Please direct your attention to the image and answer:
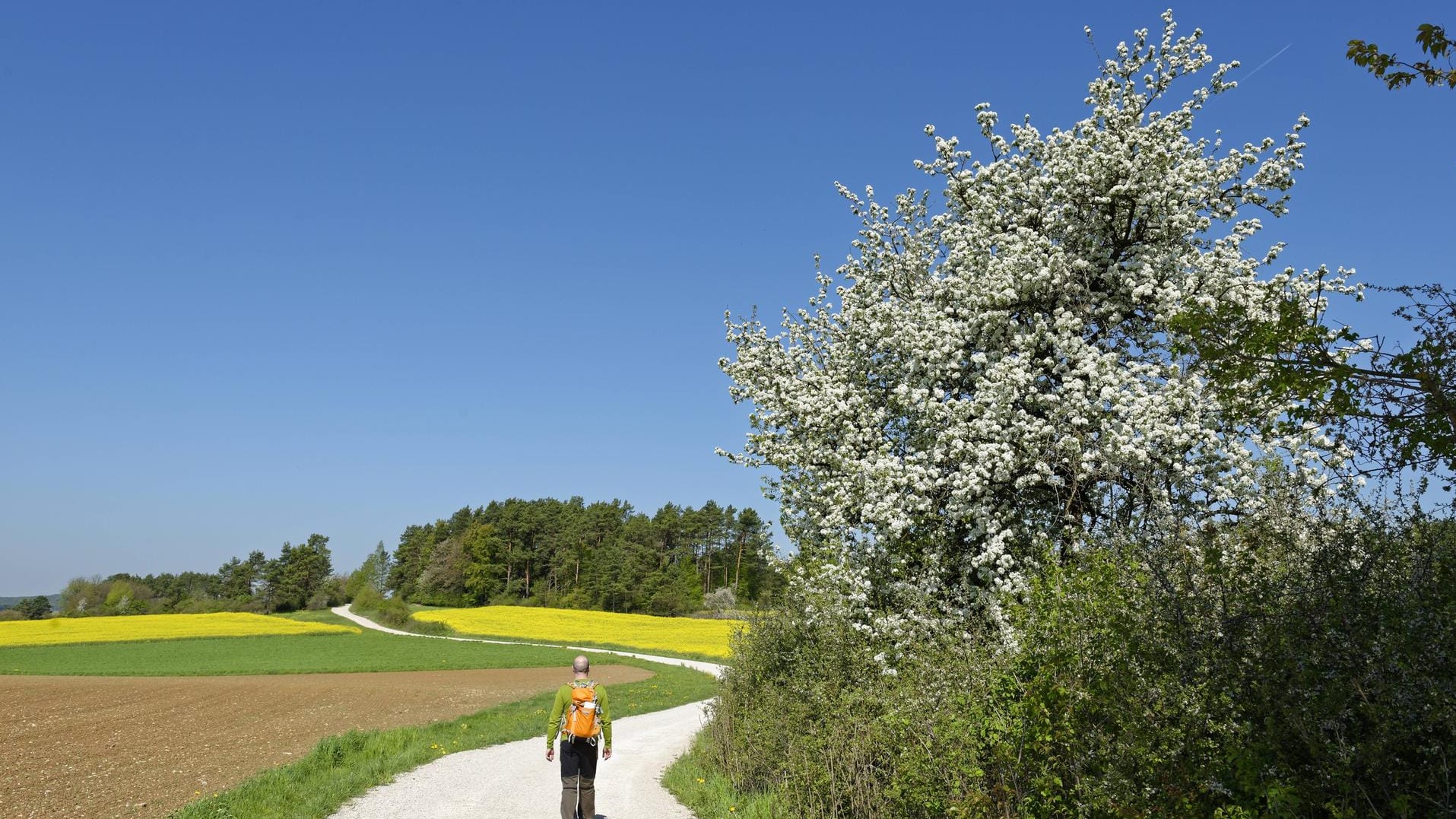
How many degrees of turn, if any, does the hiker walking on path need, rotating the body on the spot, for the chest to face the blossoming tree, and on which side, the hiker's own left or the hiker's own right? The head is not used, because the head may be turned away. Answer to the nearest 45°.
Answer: approximately 90° to the hiker's own right

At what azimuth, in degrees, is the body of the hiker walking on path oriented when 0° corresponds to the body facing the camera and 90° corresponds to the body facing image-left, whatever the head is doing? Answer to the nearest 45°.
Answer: approximately 180°
